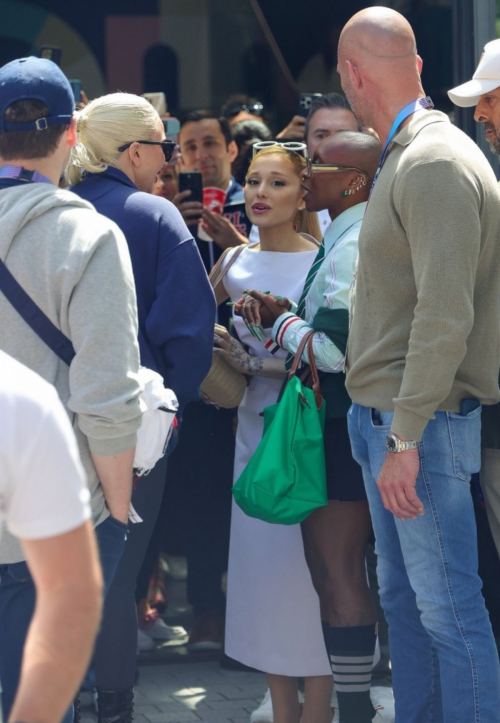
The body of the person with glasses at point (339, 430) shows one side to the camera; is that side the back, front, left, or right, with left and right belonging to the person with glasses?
left

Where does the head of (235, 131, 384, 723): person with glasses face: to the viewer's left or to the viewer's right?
to the viewer's left

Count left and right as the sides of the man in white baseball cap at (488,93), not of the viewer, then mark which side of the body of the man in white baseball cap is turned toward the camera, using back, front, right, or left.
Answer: left

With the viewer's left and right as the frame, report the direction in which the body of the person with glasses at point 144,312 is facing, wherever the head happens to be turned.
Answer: facing away from the viewer and to the right of the viewer

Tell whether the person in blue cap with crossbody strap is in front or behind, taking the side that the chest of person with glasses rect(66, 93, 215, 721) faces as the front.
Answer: behind

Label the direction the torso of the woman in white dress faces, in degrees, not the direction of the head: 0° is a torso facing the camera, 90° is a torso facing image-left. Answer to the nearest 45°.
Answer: approximately 45°

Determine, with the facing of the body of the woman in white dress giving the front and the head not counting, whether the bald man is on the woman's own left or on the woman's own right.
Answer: on the woman's own left

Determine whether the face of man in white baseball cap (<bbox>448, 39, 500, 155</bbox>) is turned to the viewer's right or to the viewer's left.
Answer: to the viewer's left

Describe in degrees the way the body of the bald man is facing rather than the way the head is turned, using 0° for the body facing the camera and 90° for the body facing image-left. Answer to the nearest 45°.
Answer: approximately 90°
